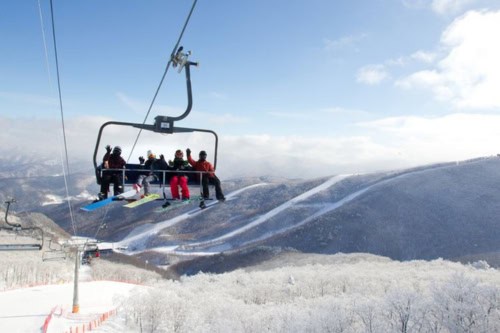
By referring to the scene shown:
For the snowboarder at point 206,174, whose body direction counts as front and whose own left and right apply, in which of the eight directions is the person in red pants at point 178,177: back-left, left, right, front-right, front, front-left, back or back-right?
right

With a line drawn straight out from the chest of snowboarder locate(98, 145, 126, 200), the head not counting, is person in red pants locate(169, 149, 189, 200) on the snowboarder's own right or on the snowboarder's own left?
on the snowboarder's own left

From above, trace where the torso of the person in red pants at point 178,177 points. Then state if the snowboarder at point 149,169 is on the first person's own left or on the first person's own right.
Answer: on the first person's own right

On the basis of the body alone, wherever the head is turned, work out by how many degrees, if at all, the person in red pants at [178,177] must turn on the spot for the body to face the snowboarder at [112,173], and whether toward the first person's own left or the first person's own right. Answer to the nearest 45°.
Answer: approximately 90° to the first person's own right

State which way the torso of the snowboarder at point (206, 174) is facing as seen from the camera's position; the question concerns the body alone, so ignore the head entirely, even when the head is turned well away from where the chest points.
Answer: toward the camera

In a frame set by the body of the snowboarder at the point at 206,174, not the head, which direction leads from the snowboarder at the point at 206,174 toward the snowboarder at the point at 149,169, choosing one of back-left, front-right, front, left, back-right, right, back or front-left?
right

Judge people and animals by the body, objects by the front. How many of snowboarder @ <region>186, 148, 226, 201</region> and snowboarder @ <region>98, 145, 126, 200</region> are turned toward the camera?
2

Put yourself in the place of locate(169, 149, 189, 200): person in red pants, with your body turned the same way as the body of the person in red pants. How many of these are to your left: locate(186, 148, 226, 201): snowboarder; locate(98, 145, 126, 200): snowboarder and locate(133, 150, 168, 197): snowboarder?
1

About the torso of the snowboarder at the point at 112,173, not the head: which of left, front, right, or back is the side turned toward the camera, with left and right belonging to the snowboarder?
front

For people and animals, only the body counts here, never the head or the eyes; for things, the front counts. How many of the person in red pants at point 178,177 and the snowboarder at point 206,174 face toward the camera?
2

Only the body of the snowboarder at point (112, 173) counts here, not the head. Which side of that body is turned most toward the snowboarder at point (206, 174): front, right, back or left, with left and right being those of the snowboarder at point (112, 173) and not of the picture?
left

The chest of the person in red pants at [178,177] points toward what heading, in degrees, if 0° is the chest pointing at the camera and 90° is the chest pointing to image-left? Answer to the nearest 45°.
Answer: approximately 0°
